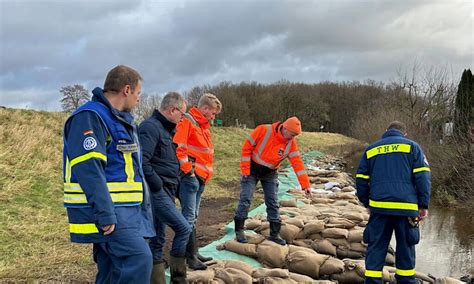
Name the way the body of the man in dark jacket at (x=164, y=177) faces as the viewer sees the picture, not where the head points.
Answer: to the viewer's right

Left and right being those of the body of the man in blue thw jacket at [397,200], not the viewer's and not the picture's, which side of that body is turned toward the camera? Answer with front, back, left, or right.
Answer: back

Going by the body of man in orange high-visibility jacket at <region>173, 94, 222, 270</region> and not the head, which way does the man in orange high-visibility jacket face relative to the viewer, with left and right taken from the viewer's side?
facing to the right of the viewer

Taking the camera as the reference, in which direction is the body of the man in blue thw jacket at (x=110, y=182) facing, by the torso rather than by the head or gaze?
to the viewer's right

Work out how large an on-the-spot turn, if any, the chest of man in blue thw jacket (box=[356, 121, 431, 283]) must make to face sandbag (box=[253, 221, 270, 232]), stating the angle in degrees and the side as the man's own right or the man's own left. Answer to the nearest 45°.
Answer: approximately 45° to the man's own left

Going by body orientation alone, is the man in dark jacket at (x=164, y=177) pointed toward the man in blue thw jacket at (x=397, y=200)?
yes
